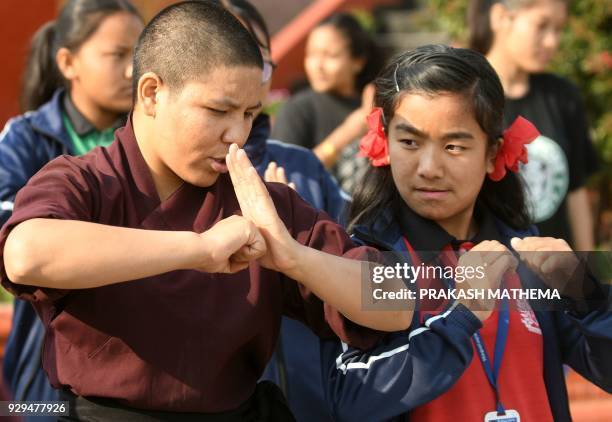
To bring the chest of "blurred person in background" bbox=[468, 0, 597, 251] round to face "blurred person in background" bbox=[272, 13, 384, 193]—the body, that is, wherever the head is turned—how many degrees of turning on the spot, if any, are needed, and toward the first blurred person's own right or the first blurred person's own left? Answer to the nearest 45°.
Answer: approximately 135° to the first blurred person's own right

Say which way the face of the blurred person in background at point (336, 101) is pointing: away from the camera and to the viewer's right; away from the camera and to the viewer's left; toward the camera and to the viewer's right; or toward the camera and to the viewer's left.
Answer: toward the camera and to the viewer's left

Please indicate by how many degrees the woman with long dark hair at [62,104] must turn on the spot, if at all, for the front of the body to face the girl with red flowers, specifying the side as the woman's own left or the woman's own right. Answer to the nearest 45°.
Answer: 0° — they already face them

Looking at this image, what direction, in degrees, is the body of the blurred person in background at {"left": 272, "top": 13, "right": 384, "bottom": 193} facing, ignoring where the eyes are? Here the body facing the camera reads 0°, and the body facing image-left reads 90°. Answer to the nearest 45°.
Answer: approximately 45°

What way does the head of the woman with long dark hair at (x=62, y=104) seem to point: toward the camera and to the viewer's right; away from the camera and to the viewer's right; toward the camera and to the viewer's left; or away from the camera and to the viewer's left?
toward the camera and to the viewer's right

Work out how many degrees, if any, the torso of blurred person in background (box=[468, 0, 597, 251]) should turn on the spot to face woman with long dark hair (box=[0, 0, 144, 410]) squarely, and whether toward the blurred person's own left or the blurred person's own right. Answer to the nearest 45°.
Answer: approximately 90° to the blurred person's own right

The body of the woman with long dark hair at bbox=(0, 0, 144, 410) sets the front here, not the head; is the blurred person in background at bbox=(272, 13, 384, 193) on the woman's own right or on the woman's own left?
on the woman's own left

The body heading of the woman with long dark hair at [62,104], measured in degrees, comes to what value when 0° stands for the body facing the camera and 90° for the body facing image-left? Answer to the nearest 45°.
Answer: approximately 315°

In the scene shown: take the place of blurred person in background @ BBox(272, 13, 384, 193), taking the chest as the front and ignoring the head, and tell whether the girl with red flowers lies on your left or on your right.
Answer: on your left

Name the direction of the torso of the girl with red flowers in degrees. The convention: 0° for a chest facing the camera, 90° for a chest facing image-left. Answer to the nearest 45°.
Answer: approximately 0°
